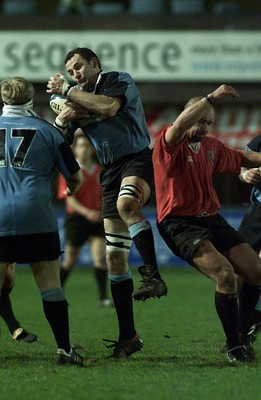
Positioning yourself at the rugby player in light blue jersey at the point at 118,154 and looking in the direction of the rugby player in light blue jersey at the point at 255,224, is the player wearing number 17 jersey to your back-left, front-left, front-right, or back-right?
back-right

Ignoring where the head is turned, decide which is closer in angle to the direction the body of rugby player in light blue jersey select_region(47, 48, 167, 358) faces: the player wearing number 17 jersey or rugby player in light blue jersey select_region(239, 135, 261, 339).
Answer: the player wearing number 17 jersey

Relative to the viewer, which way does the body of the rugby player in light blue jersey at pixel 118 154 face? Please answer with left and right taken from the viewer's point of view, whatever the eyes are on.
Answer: facing the viewer and to the left of the viewer

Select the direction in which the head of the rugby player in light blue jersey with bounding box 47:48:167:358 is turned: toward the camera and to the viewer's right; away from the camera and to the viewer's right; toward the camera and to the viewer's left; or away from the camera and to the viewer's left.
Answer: toward the camera and to the viewer's left

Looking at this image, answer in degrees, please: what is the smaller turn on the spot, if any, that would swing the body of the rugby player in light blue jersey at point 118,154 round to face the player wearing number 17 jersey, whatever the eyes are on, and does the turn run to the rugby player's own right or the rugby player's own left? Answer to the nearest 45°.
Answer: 0° — they already face them

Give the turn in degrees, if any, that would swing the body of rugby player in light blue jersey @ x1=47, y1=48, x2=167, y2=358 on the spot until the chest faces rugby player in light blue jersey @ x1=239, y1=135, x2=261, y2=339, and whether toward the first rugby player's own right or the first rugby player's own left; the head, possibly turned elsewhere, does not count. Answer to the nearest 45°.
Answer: approximately 135° to the first rugby player's own left
